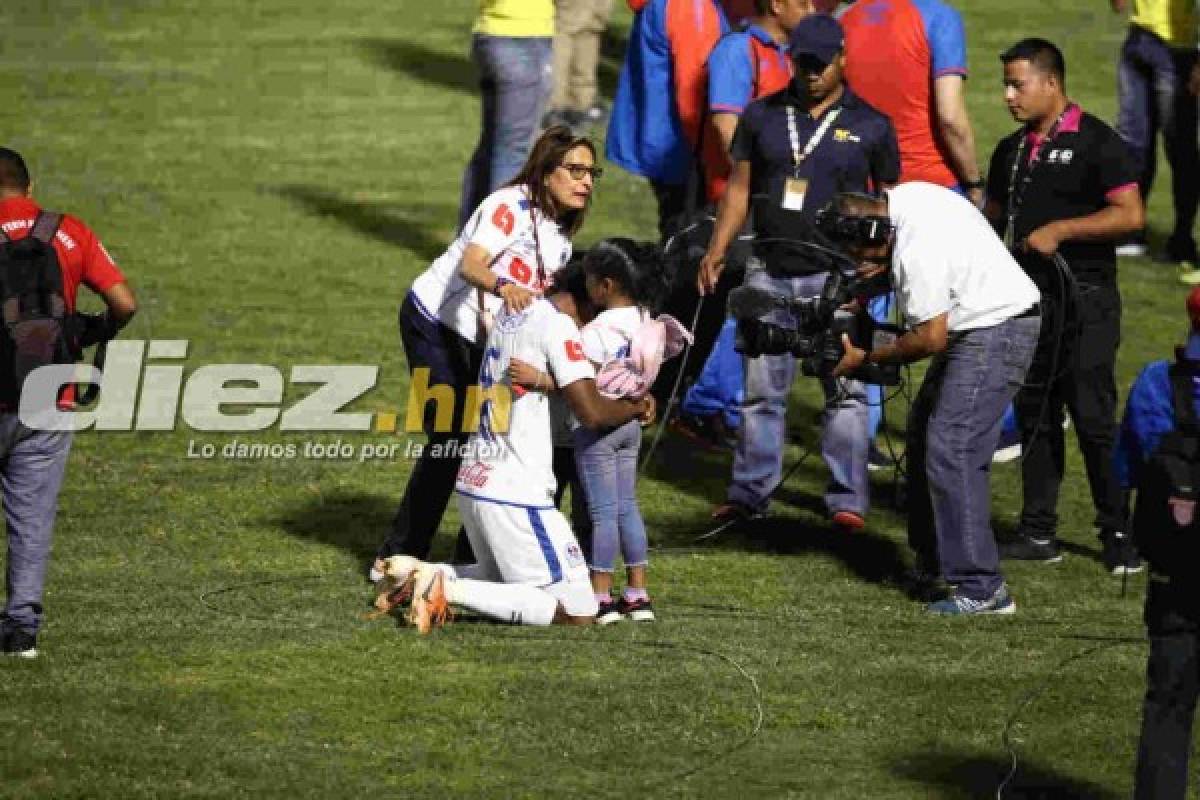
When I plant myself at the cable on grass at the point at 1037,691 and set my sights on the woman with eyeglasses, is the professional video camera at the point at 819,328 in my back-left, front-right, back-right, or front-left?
front-right

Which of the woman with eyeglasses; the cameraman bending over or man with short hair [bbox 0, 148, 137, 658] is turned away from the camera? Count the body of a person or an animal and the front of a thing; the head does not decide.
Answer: the man with short hair

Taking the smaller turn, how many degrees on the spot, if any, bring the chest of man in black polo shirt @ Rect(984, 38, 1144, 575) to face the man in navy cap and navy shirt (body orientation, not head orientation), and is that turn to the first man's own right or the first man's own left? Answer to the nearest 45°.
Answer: approximately 45° to the first man's own right

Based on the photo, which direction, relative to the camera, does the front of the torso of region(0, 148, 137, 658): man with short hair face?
away from the camera

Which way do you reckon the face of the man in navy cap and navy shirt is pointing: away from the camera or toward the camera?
toward the camera

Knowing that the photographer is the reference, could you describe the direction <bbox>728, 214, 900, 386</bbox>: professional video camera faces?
facing to the left of the viewer

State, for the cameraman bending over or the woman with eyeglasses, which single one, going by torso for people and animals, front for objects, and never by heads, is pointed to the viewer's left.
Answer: the cameraman bending over

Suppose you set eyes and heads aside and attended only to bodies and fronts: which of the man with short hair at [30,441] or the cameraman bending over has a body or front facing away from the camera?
the man with short hair

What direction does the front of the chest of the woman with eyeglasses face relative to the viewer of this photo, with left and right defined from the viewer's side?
facing the viewer and to the right of the viewer

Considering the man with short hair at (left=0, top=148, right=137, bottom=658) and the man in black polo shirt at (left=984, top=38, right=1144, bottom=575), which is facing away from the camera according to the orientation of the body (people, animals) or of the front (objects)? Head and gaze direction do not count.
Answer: the man with short hair

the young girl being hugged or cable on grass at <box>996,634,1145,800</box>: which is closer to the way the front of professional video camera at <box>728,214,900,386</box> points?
the young girl being hugged

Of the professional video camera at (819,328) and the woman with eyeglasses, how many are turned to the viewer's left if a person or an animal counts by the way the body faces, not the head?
1

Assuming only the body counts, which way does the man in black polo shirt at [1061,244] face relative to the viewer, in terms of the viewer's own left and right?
facing the viewer and to the left of the viewer

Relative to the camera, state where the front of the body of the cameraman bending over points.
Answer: to the viewer's left

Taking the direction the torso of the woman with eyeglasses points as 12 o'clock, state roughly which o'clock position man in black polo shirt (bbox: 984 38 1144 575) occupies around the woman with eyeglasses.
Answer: The man in black polo shirt is roughly at 10 o'clock from the woman with eyeglasses.

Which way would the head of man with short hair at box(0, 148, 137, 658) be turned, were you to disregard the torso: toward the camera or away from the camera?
away from the camera
